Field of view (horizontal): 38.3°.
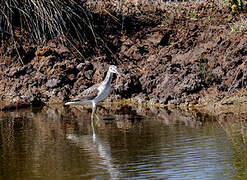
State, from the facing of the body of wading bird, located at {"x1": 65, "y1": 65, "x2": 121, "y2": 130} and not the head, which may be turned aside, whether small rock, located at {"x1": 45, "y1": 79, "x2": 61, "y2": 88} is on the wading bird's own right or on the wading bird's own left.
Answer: on the wading bird's own left

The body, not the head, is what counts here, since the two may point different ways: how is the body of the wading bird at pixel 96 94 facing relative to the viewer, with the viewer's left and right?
facing to the right of the viewer
